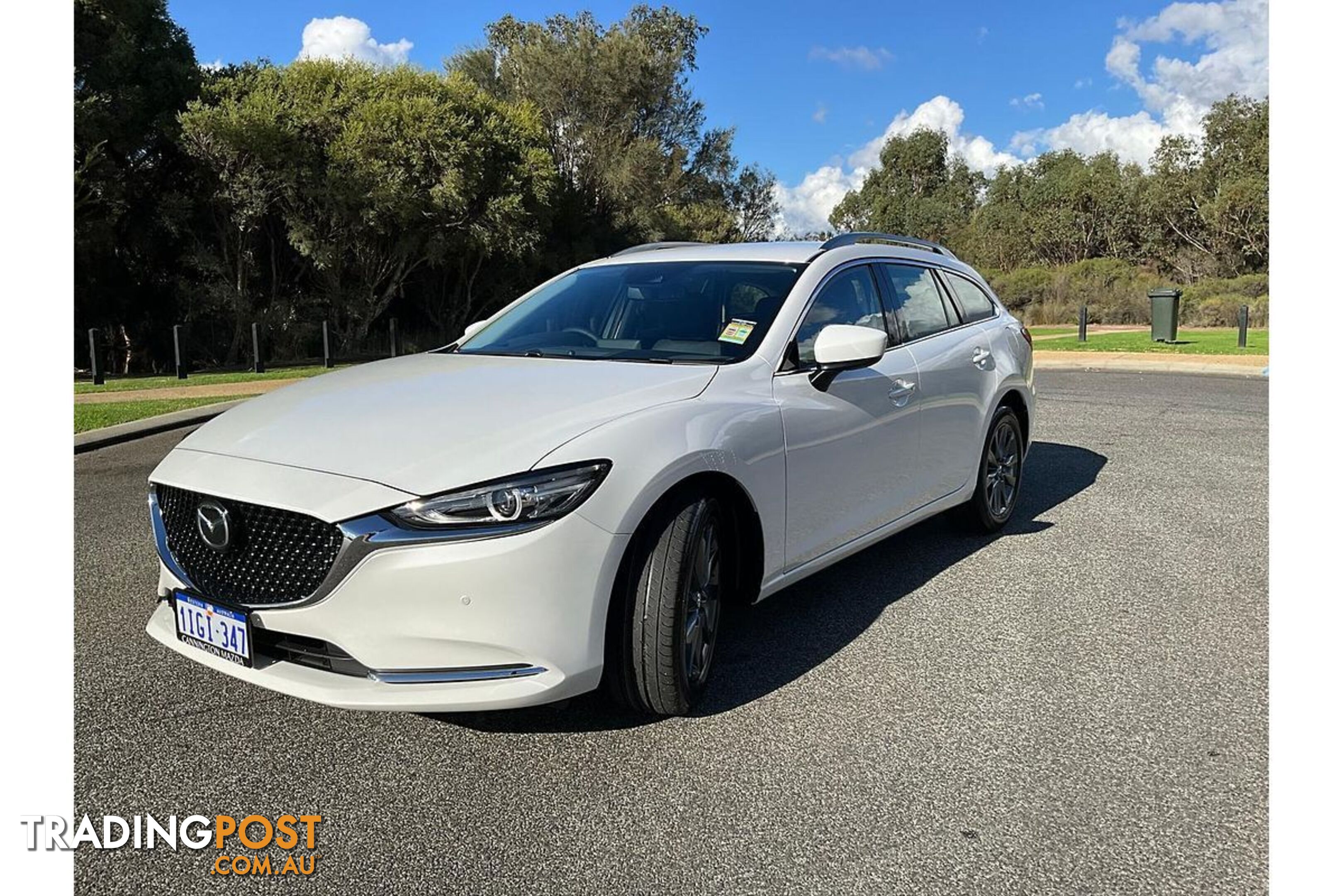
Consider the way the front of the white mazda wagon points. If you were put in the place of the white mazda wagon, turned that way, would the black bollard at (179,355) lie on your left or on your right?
on your right

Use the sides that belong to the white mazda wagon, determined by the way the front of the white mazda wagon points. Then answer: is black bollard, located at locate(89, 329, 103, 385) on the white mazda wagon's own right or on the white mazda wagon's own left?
on the white mazda wagon's own right

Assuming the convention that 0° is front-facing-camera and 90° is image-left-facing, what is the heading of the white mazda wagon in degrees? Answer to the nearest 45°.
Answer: approximately 45°
